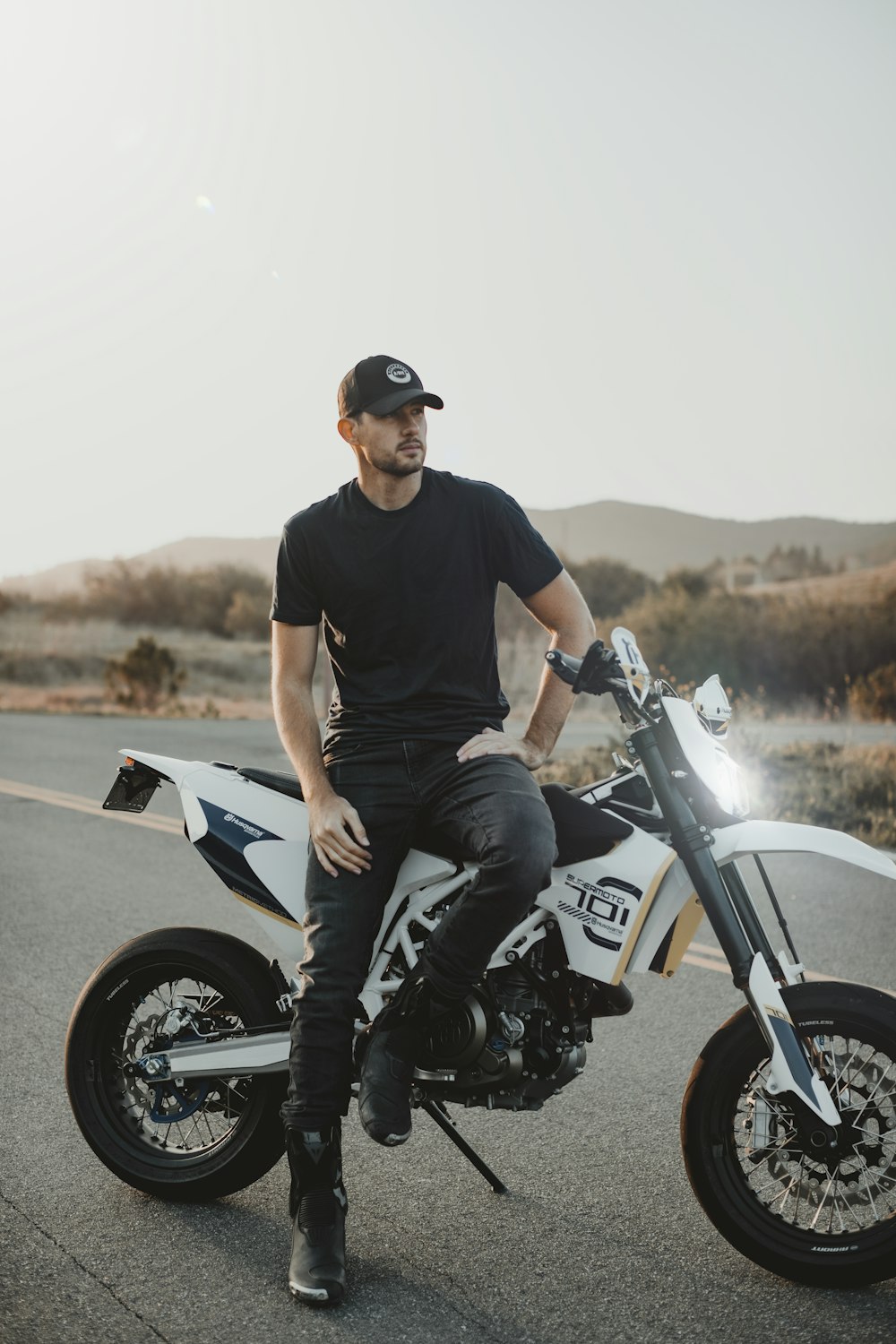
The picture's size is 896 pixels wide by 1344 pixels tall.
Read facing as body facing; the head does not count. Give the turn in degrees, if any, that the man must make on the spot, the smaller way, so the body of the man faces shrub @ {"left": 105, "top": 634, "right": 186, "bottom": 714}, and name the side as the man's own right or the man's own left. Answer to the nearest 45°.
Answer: approximately 180°

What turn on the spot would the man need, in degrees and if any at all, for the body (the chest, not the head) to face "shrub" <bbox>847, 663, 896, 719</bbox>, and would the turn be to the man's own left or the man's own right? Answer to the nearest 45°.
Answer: approximately 180°

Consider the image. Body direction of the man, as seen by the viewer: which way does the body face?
toward the camera

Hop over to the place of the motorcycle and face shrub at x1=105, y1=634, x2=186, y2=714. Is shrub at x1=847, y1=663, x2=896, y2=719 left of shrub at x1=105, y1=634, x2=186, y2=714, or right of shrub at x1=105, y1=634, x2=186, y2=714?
right
